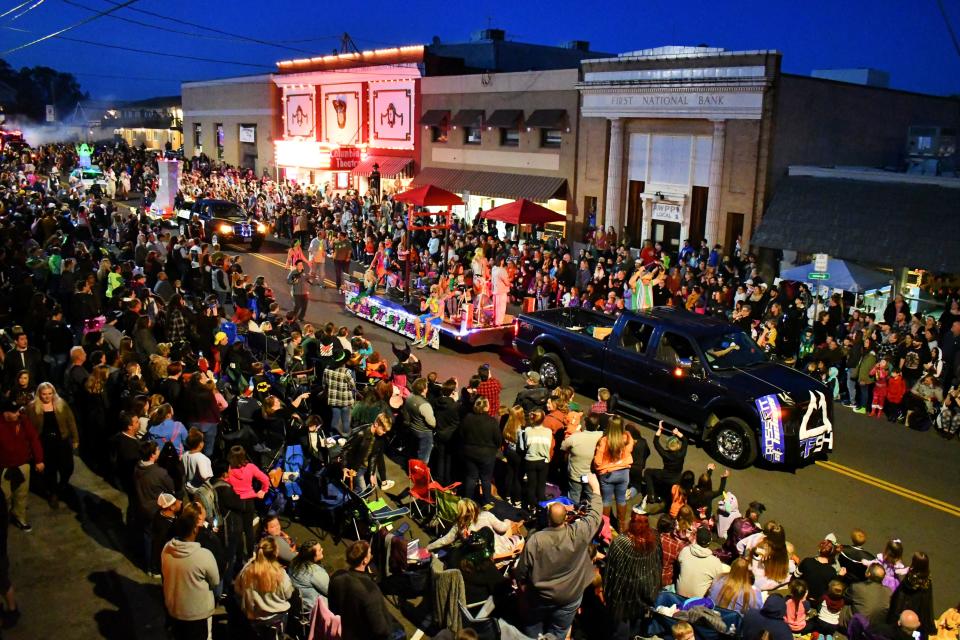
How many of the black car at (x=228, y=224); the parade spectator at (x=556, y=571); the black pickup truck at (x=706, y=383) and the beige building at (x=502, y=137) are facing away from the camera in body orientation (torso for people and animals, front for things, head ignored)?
1

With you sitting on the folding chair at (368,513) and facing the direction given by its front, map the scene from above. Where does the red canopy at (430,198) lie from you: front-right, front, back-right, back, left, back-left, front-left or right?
front-left

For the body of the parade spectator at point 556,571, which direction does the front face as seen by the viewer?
away from the camera

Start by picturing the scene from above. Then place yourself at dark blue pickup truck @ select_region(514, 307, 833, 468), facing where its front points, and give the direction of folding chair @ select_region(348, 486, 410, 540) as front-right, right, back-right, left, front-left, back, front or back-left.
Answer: right

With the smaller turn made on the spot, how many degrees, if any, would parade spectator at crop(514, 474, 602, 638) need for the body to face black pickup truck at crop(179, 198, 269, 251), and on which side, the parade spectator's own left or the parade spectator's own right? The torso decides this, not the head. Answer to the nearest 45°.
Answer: approximately 45° to the parade spectator's own left

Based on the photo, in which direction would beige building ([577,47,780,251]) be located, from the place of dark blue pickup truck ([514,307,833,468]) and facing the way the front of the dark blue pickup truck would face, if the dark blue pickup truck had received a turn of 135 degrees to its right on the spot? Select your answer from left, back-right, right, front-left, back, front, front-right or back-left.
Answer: right

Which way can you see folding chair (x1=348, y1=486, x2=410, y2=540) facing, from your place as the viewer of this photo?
facing away from the viewer and to the right of the viewer

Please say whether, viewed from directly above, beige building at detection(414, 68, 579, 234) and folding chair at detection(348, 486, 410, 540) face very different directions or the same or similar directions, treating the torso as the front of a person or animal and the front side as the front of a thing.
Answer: very different directions

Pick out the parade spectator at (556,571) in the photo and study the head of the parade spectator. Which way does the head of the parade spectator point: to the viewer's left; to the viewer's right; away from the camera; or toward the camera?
away from the camera

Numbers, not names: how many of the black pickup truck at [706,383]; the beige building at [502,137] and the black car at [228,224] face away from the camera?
0

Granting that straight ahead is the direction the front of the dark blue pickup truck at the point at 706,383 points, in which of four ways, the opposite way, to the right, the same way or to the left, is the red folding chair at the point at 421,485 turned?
to the left

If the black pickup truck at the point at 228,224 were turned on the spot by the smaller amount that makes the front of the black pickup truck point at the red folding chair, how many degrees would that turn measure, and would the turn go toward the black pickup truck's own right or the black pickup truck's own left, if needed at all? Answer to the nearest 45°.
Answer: approximately 45° to the black pickup truck's own right

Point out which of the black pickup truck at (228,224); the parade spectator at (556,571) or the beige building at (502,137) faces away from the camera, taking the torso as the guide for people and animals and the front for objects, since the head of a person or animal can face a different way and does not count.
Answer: the parade spectator

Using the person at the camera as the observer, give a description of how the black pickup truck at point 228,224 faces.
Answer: facing the viewer and to the right of the viewer

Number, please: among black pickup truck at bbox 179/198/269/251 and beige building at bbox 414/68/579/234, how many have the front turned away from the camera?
0

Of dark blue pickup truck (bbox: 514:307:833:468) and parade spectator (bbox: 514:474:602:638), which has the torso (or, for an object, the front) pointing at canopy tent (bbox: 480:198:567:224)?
the parade spectator

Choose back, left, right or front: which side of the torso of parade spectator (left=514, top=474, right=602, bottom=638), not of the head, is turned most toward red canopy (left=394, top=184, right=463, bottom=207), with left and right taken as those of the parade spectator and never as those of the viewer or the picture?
front

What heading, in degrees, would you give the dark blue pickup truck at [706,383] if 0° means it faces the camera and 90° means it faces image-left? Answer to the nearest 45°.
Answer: approximately 315°

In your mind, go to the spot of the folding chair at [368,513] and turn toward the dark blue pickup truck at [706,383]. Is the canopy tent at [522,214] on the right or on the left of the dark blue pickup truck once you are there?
left

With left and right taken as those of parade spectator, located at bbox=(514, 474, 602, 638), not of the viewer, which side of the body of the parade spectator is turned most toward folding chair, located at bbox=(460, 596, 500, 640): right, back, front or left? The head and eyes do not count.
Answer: left
